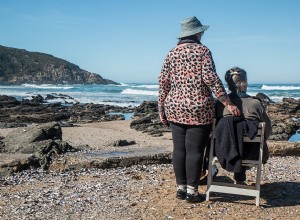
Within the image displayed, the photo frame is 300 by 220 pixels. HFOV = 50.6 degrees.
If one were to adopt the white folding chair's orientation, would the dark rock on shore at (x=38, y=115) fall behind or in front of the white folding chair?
in front

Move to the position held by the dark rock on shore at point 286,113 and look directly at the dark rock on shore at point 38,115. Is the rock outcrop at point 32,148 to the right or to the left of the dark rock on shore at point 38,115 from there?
left

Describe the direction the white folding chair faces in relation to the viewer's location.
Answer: facing away from the viewer

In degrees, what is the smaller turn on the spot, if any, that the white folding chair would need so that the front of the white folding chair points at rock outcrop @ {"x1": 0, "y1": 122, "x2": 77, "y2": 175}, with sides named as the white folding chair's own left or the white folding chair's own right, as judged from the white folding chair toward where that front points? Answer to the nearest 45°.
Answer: approximately 45° to the white folding chair's own left

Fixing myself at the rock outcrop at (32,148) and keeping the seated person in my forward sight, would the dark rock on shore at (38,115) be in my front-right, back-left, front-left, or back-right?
back-left
